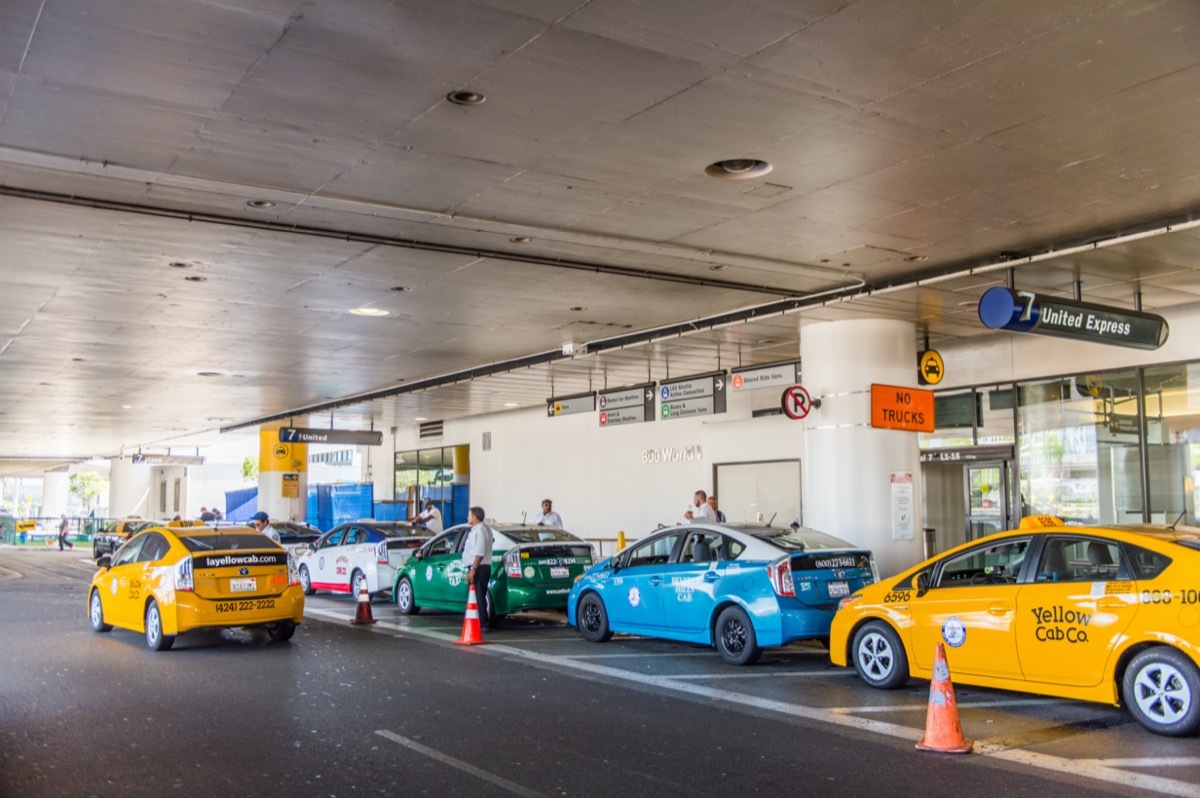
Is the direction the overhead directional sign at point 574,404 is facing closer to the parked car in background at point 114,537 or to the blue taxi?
the blue taxi

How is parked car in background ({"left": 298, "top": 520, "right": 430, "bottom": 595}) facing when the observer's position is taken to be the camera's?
facing away from the viewer and to the left of the viewer

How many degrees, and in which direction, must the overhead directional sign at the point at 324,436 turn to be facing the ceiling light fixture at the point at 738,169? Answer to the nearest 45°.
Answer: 0° — it already faces it

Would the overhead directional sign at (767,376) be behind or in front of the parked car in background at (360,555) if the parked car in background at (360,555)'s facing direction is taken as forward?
behind

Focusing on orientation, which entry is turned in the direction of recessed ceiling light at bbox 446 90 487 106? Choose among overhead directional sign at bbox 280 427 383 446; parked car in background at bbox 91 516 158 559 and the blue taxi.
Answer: the overhead directional sign

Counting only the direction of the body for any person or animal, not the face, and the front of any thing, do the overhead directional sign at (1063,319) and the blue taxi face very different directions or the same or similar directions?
very different directions

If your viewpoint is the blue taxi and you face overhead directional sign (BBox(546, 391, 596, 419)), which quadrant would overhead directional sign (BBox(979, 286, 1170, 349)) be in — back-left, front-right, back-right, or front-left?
back-right

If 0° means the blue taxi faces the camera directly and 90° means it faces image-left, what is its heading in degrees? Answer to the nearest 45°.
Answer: approximately 135°

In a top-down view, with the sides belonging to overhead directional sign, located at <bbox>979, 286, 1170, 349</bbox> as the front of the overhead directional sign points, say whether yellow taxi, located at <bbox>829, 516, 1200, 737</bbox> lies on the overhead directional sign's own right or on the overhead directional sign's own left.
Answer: on the overhead directional sign's own right
